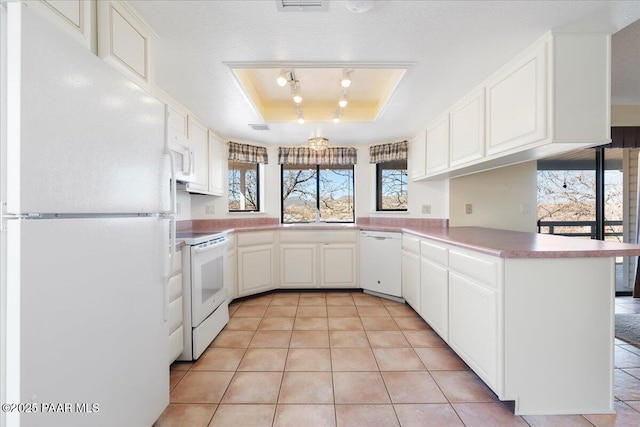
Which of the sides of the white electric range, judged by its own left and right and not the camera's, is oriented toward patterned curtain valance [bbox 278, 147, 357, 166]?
left

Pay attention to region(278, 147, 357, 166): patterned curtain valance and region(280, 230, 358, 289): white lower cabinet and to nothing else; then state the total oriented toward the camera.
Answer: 2

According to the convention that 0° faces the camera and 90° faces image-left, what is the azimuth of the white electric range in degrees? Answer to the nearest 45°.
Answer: approximately 315°

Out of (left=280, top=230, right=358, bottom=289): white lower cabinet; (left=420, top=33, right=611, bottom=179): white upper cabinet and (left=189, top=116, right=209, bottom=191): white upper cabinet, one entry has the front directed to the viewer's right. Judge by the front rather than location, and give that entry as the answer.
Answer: (left=189, top=116, right=209, bottom=191): white upper cabinet

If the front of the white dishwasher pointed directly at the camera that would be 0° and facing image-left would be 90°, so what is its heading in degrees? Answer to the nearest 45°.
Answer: approximately 45°

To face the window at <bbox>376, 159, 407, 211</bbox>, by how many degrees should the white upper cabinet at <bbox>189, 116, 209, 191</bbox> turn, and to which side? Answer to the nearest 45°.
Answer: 0° — it already faces it

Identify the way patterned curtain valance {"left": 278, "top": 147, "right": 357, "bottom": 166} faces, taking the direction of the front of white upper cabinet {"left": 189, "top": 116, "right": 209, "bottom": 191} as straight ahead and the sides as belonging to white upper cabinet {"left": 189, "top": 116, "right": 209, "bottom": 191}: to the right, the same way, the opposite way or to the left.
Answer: to the right
